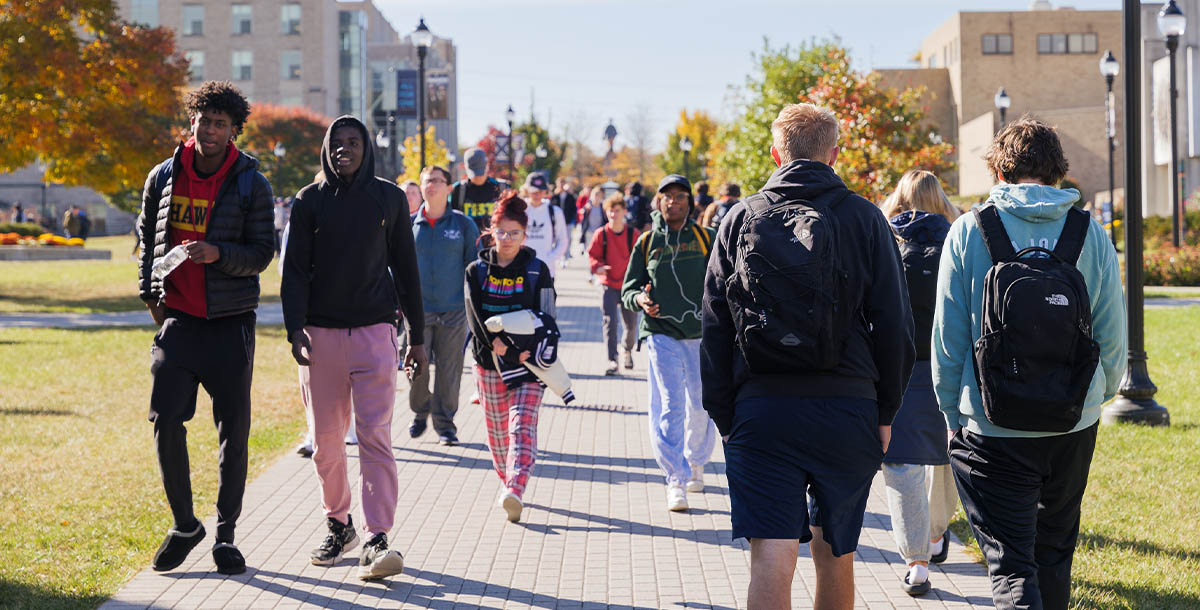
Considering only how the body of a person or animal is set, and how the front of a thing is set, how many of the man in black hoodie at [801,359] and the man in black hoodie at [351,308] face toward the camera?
1

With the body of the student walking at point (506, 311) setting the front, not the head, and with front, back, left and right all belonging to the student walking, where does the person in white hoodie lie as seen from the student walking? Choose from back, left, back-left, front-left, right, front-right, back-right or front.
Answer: back

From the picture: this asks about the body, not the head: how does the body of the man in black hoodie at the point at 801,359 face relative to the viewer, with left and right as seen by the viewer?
facing away from the viewer

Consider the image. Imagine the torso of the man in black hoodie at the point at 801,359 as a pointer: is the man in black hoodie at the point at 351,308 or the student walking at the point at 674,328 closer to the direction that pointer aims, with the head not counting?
the student walking

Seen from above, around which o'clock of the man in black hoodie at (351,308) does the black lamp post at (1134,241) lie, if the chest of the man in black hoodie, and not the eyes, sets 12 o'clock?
The black lamp post is roughly at 8 o'clock from the man in black hoodie.

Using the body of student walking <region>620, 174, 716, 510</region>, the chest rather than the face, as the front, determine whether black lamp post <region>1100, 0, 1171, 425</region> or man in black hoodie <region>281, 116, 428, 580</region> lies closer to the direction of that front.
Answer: the man in black hoodie

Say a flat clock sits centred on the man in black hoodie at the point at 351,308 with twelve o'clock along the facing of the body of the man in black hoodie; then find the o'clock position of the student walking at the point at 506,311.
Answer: The student walking is roughly at 7 o'clock from the man in black hoodie.

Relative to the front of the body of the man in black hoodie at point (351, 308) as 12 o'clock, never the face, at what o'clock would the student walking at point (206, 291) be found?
The student walking is roughly at 3 o'clock from the man in black hoodie.

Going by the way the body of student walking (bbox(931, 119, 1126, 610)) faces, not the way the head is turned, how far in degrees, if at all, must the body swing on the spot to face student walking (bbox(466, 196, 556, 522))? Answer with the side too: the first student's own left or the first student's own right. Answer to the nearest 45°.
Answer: approximately 45° to the first student's own left

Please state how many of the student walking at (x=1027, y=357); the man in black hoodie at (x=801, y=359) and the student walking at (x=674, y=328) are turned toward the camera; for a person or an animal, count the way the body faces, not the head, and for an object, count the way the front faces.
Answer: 1

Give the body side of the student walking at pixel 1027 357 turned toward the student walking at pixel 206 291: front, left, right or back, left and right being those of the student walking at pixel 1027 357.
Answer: left

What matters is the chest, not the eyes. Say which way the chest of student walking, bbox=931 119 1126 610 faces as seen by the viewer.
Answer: away from the camera

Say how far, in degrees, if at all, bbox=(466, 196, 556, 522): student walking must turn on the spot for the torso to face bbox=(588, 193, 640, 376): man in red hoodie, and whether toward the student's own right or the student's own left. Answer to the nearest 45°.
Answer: approximately 180°

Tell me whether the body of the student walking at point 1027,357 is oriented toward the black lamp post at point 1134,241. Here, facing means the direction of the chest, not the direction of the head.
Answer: yes

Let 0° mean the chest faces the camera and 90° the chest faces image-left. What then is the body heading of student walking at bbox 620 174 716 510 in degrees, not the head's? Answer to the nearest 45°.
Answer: approximately 0°

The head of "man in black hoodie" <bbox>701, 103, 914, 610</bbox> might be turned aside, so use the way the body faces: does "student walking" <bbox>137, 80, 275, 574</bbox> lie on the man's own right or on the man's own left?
on the man's own left
